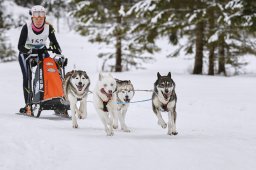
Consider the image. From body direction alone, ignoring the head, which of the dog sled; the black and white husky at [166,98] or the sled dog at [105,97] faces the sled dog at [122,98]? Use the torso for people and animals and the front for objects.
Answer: the dog sled

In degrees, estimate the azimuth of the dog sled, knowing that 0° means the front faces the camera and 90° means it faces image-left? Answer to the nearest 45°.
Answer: approximately 315°

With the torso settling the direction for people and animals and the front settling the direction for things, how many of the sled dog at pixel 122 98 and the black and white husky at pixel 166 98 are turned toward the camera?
2

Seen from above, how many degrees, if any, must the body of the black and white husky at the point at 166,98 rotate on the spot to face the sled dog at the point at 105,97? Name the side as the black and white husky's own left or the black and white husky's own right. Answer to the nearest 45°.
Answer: approximately 90° to the black and white husky's own right

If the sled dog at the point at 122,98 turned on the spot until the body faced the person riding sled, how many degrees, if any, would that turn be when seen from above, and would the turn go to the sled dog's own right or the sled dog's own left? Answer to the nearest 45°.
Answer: approximately 135° to the sled dog's own right

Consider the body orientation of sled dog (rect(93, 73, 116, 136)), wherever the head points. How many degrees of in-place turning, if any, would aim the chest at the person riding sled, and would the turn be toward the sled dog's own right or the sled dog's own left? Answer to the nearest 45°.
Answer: approximately 180°

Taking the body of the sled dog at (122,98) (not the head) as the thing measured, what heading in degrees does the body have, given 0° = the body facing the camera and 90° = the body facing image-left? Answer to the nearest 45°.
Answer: approximately 0°

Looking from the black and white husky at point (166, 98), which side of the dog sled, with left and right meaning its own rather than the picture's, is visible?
front
